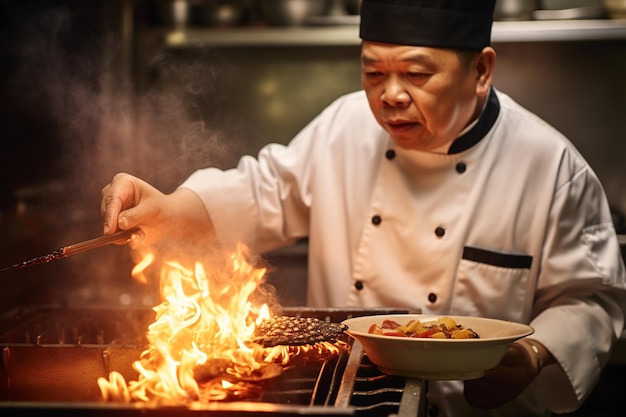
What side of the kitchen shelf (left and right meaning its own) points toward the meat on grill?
front

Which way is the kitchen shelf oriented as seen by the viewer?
toward the camera

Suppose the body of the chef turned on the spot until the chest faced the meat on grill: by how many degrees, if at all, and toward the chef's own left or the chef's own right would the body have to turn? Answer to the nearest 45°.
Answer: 0° — they already face it

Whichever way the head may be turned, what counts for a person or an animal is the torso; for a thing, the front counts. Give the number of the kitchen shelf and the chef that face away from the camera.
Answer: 0

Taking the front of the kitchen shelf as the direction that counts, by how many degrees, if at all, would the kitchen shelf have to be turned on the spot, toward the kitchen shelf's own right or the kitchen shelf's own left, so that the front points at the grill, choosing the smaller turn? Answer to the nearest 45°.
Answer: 0° — it already faces it

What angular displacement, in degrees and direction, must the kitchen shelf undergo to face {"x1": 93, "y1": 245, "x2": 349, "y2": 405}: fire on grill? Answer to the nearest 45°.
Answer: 0° — it already faces it

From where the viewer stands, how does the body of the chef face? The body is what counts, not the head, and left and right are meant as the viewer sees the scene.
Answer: facing the viewer and to the left of the viewer

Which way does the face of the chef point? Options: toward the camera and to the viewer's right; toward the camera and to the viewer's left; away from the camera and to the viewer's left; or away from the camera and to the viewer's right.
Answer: toward the camera and to the viewer's left

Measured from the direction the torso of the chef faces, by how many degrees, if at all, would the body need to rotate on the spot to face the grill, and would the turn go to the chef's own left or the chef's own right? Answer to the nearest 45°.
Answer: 0° — they already face it
